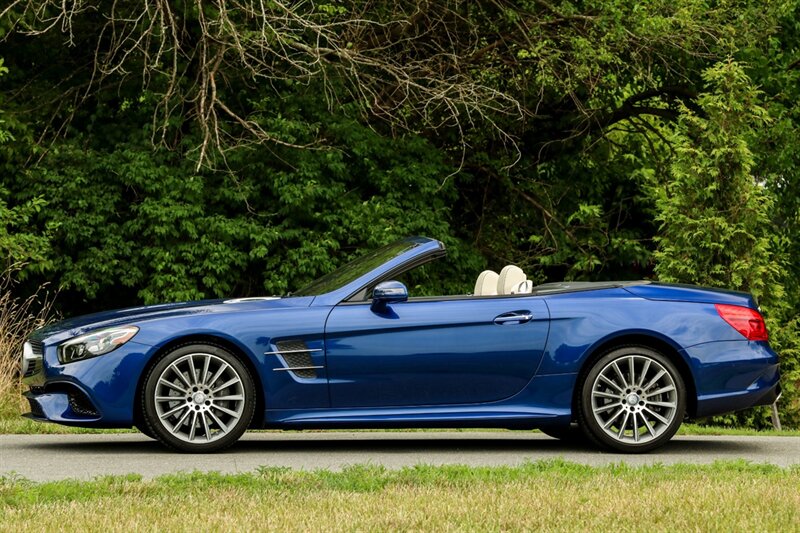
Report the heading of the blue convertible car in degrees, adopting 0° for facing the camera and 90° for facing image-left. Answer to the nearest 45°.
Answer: approximately 90°
